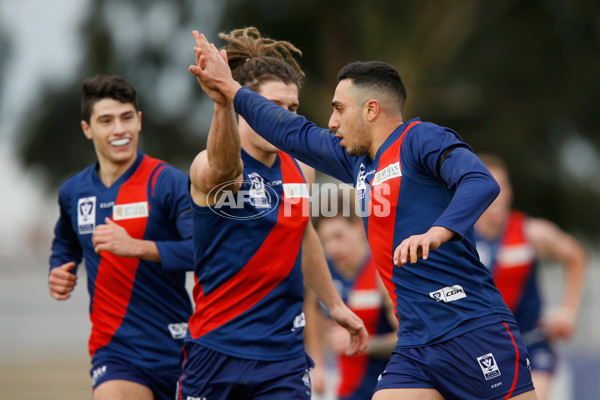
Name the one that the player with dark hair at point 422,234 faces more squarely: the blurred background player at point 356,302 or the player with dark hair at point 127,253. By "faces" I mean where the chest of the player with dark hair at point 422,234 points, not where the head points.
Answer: the player with dark hair

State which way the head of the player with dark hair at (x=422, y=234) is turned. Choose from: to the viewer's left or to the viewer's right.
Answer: to the viewer's left

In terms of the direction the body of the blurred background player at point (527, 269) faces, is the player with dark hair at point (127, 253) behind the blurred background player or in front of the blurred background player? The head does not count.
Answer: in front

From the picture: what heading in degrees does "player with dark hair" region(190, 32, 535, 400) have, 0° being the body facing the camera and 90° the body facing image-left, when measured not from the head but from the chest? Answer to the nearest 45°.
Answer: approximately 45°

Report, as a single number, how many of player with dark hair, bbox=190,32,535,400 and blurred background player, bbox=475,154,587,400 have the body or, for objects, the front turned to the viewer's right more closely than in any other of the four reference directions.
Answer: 0

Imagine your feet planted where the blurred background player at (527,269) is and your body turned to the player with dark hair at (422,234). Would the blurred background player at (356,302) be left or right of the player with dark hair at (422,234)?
right

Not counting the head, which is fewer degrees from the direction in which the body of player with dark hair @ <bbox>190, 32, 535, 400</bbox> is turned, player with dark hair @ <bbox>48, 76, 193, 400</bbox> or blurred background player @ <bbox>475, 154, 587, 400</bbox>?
the player with dark hair

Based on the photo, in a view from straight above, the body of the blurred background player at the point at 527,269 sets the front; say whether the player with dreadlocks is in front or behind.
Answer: in front
